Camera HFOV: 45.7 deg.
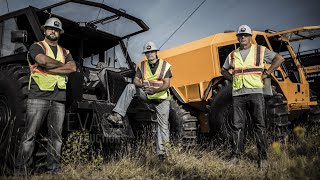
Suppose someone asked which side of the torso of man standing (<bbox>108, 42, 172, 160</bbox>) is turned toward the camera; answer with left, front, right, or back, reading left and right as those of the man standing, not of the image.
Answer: front

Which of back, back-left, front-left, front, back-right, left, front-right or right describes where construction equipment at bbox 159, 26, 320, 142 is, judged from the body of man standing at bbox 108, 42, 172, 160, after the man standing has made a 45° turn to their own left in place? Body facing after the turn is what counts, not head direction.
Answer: left

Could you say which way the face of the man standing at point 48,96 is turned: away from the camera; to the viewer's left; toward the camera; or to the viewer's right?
toward the camera

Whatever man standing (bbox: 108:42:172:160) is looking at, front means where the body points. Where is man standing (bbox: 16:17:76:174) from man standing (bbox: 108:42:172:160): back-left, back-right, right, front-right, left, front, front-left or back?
front-right

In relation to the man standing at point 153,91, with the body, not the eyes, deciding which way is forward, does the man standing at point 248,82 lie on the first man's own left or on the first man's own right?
on the first man's own left

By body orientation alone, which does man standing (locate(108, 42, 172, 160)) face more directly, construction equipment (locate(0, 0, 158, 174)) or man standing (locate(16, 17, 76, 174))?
the man standing

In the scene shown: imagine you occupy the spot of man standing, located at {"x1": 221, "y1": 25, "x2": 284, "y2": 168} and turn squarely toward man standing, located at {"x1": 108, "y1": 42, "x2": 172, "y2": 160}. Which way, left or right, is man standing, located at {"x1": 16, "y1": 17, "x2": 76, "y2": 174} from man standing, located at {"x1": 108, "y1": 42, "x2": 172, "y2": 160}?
left
